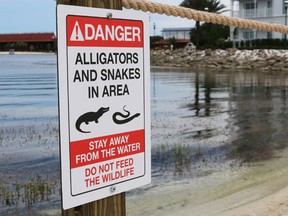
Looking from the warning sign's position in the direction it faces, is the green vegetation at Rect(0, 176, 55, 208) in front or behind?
behind

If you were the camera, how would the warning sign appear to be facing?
facing the viewer and to the right of the viewer

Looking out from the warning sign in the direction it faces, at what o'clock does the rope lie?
The rope is roughly at 8 o'clock from the warning sign.
